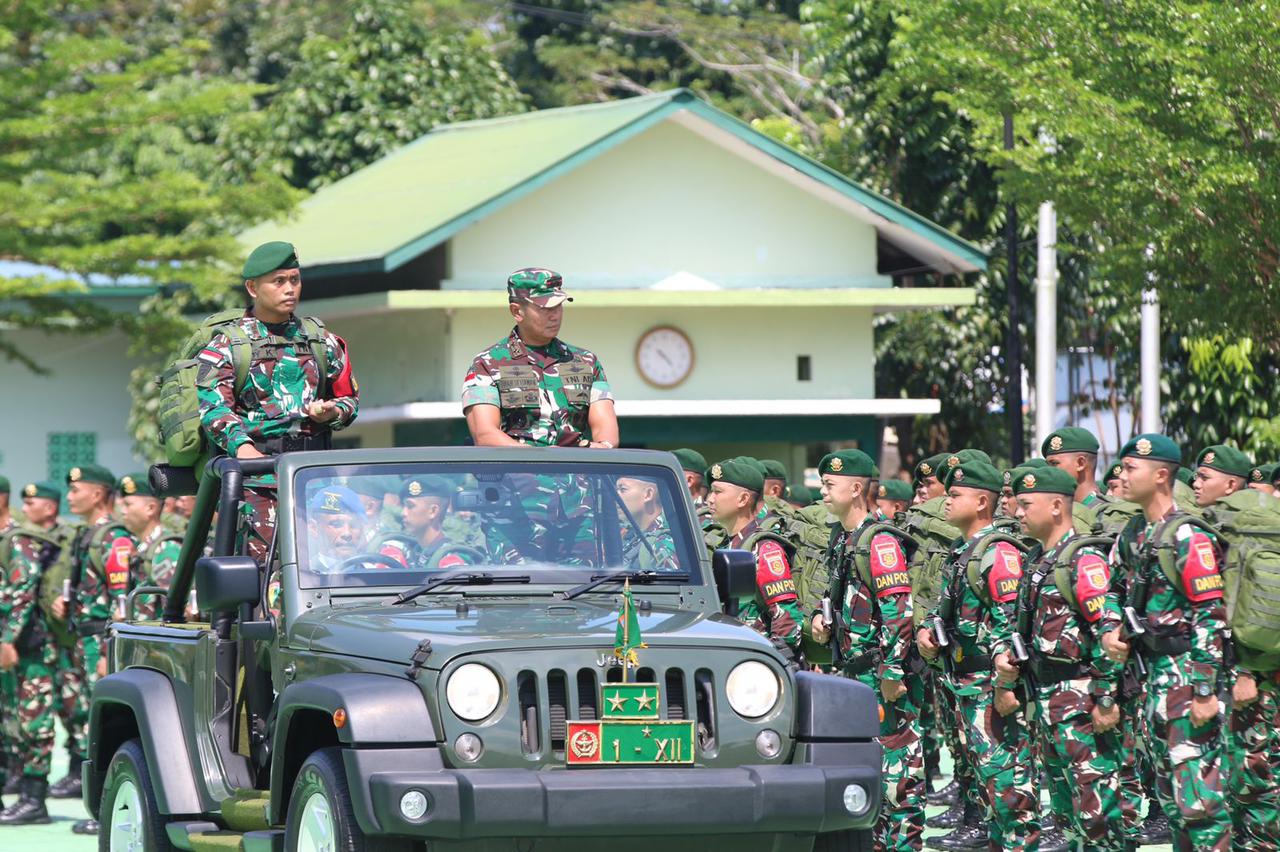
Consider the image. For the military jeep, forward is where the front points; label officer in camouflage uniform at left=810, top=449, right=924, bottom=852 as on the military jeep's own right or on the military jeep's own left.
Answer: on the military jeep's own left

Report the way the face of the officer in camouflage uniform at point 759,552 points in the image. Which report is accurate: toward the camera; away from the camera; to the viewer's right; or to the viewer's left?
to the viewer's left

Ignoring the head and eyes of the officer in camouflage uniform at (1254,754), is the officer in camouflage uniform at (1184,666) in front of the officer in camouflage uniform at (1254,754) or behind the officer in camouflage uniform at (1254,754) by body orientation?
in front

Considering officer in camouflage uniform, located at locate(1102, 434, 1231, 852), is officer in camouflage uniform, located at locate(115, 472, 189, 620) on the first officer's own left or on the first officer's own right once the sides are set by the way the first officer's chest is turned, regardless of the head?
on the first officer's own right

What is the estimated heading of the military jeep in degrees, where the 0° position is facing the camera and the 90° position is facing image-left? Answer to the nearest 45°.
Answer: approximately 315°

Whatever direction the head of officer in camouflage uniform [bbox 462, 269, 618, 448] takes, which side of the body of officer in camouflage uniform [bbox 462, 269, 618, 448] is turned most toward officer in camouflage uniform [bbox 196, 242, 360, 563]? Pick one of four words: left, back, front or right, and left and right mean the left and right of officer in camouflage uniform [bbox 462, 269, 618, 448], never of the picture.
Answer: right

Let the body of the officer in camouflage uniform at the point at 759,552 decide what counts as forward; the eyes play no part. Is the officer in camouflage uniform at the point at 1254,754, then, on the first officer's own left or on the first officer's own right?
on the first officer's own left

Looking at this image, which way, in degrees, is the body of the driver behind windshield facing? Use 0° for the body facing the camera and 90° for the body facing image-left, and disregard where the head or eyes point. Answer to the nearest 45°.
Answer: approximately 315°
